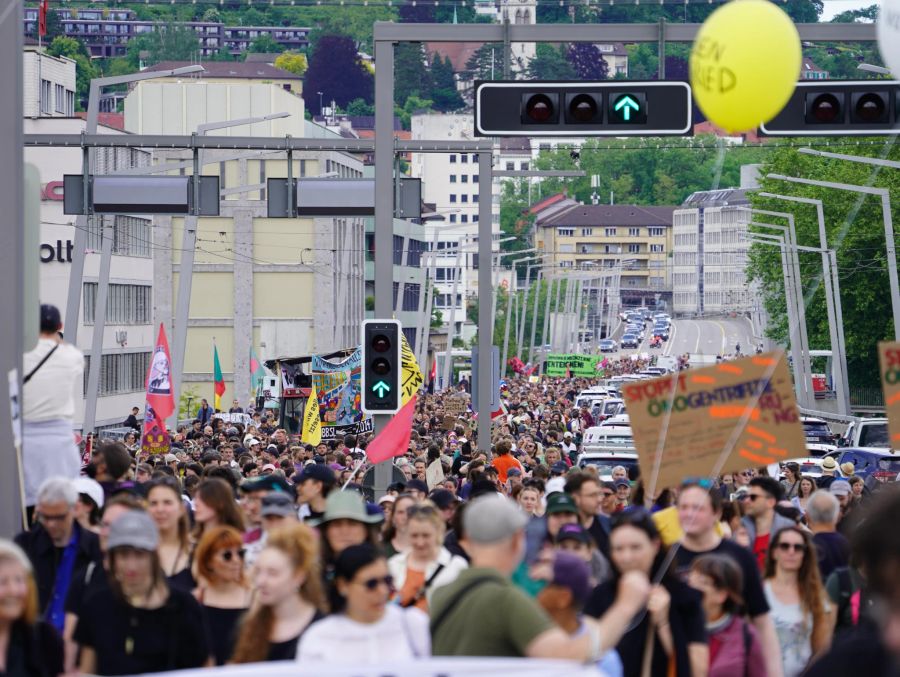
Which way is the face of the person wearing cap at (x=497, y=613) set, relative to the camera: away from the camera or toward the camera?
away from the camera

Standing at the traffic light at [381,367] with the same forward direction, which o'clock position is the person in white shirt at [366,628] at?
The person in white shirt is roughly at 12 o'clock from the traffic light.

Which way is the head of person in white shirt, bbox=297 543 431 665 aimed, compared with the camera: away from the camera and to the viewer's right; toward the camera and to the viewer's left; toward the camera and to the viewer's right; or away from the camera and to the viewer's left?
toward the camera and to the viewer's right

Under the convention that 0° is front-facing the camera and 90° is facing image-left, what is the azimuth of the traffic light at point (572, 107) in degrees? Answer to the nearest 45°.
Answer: approximately 0°

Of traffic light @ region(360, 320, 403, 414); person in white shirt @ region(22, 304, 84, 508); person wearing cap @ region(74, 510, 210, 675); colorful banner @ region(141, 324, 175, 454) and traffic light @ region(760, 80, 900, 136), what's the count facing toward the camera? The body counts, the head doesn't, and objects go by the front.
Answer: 4

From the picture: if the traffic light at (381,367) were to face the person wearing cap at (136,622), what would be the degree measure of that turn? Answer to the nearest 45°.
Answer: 0° — it already faces them
